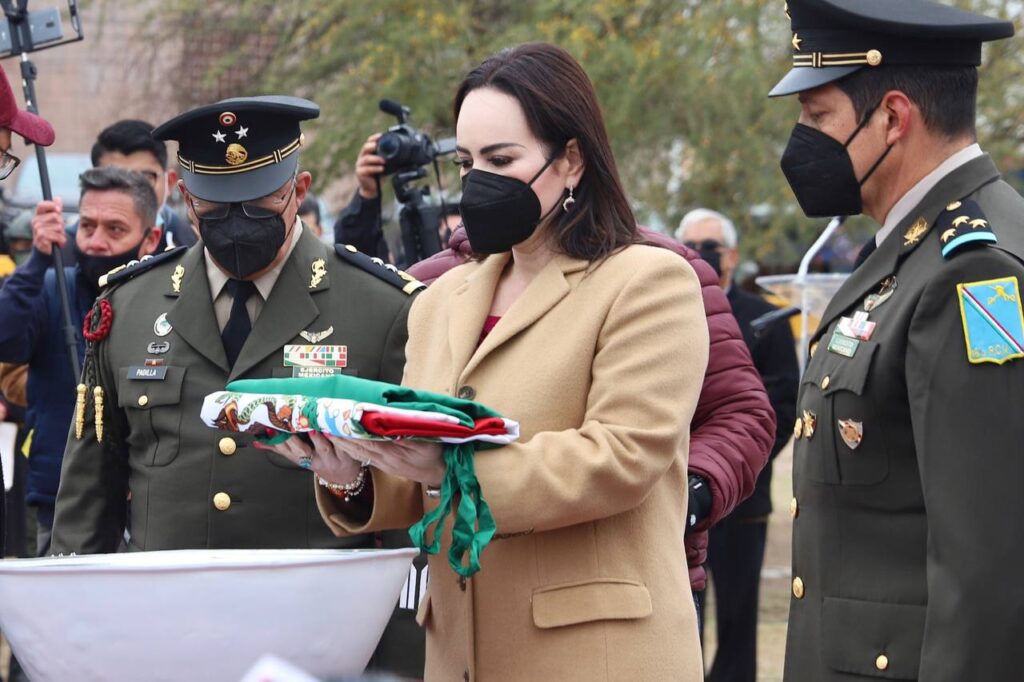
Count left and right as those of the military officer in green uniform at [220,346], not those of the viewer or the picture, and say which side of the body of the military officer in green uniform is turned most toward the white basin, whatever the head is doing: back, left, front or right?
front

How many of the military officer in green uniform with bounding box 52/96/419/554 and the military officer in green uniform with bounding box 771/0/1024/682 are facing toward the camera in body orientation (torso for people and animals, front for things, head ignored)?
1

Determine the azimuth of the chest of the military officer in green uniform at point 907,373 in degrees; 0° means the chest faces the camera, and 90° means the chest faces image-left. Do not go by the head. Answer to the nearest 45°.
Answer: approximately 90°

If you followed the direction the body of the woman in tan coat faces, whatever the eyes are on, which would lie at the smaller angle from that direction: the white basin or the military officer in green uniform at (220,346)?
the white basin

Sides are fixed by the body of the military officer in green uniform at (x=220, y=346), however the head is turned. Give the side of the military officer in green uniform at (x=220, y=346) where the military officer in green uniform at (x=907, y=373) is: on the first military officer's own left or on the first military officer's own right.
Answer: on the first military officer's own left

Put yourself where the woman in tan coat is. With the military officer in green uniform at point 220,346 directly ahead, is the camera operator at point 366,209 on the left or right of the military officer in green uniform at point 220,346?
right

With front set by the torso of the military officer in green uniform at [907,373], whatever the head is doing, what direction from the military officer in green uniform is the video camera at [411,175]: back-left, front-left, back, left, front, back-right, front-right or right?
front-right

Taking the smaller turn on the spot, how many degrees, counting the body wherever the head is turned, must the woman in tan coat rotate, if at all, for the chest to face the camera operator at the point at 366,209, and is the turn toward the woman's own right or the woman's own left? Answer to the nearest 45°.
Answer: approximately 135° to the woman's own right

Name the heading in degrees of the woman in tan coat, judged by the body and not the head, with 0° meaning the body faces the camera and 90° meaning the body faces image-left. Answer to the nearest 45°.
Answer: approximately 45°

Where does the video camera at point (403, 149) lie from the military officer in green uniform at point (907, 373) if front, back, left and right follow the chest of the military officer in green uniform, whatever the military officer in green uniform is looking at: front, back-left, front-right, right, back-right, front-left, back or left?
front-right
